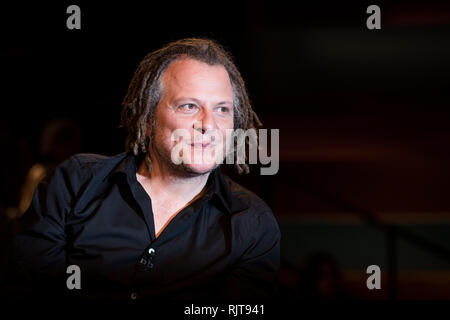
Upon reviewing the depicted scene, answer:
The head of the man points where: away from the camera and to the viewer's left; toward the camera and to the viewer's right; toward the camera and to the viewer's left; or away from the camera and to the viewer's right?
toward the camera and to the viewer's right

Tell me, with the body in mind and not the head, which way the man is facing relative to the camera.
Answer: toward the camera
